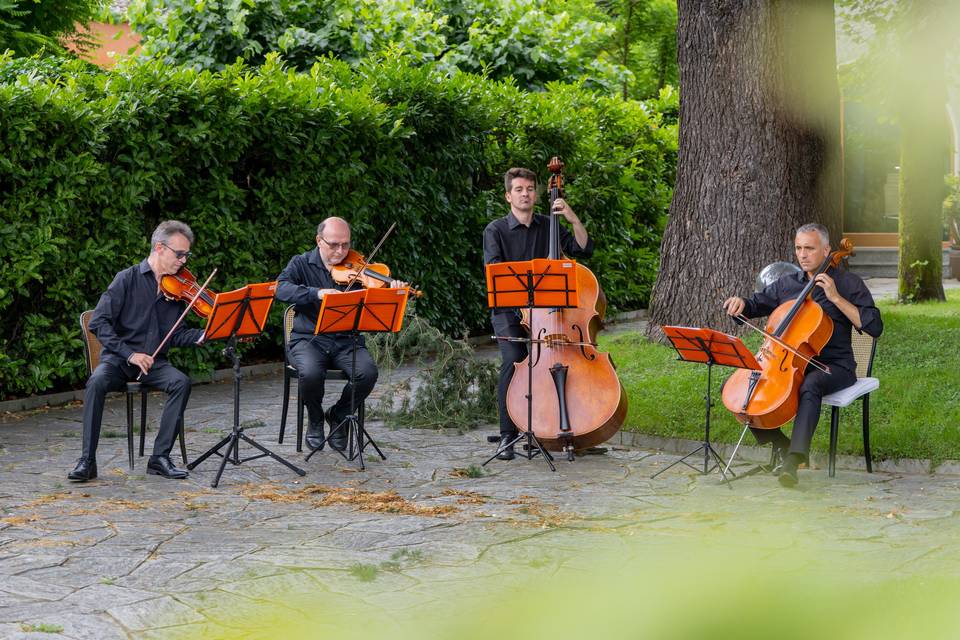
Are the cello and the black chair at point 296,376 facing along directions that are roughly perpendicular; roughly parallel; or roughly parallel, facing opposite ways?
roughly perpendicular

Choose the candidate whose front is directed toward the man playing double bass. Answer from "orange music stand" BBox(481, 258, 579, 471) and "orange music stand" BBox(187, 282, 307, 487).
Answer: "orange music stand" BBox(481, 258, 579, 471)

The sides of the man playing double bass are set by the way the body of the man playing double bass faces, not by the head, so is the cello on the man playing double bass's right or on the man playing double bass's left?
on the man playing double bass's left

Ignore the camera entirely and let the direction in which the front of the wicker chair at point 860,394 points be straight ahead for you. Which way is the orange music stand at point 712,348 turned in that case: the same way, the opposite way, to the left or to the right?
the opposite way

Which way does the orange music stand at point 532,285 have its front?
away from the camera

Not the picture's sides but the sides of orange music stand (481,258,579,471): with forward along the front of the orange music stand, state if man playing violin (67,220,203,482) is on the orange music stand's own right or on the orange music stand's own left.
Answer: on the orange music stand's own left

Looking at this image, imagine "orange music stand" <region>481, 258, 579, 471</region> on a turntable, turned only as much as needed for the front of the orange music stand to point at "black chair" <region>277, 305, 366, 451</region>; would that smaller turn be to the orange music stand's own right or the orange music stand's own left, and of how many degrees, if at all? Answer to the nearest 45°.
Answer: approximately 45° to the orange music stand's own left

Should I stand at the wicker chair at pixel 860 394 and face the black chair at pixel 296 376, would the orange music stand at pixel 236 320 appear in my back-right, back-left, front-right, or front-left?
front-left

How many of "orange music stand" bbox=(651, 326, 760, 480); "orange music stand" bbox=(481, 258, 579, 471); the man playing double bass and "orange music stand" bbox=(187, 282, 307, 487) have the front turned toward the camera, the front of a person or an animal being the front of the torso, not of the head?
1

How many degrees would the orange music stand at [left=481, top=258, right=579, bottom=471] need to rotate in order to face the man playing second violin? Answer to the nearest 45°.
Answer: approximately 45° to its left

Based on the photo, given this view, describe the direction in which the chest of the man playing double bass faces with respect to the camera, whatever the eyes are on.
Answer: toward the camera

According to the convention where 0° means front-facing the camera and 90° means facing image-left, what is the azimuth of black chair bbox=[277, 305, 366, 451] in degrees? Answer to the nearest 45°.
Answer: approximately 315°

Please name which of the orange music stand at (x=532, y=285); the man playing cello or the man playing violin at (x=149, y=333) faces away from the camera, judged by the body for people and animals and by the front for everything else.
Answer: the orange music stand

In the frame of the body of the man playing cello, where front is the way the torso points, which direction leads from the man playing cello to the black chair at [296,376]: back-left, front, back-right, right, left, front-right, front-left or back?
front-right
